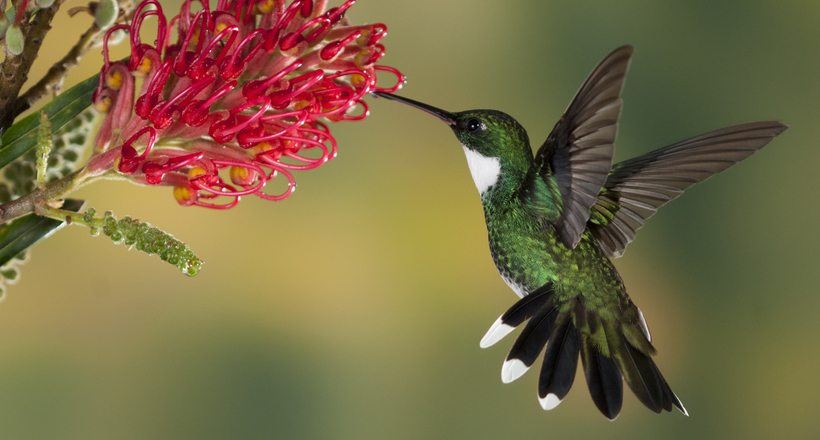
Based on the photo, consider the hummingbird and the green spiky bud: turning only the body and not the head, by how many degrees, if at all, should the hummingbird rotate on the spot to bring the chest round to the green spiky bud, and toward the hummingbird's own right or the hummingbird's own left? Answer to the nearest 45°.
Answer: approximately 45° to the hummingbird's own left

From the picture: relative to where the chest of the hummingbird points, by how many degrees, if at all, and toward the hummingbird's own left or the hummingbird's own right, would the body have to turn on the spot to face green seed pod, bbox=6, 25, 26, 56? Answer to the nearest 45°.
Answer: approximately 45° to the hummingbird's own left

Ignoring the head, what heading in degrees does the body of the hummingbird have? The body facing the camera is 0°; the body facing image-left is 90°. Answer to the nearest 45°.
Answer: approximately 90°

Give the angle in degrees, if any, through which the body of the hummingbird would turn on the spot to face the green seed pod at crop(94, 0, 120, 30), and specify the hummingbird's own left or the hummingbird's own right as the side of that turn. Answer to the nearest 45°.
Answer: approximately 45° to the hummingbird's own left
